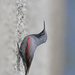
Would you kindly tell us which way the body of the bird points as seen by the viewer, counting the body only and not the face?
to the viewer's right
